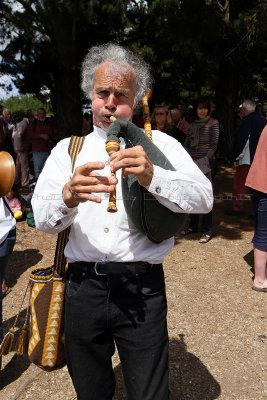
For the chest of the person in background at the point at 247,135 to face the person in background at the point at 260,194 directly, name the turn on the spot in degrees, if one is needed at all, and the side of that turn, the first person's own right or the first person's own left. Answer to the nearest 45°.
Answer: approximately 90° to the first person's own left

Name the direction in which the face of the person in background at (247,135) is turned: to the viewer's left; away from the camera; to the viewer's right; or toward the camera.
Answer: to the viewer's left

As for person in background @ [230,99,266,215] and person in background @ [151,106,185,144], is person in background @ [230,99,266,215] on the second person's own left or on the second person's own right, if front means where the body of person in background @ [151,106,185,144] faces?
on the second person's own left

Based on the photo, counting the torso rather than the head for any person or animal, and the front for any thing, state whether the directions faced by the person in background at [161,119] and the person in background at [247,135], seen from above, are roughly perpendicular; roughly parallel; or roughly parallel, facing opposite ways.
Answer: roughly perpendicular

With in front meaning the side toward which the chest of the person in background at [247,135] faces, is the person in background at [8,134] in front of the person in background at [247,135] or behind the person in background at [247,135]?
in front

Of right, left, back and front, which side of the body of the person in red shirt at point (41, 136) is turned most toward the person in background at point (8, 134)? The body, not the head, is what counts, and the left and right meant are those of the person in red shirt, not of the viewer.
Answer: right

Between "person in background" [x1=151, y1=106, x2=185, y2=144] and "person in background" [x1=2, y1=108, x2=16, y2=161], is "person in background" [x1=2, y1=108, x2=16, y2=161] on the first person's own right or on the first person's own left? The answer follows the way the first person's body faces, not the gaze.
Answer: on the first person's own right

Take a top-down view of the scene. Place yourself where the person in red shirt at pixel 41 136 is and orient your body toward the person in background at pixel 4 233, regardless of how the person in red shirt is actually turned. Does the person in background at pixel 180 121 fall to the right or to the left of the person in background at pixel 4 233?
left

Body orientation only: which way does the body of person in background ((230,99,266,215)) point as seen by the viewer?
to the viewer's left

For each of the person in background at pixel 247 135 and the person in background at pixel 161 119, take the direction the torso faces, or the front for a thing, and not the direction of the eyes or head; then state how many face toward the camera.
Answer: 1

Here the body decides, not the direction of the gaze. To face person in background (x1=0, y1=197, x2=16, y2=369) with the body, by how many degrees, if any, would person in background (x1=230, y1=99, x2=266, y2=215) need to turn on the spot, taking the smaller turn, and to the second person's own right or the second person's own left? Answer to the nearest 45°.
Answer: approximately 45° to the second person's own left
